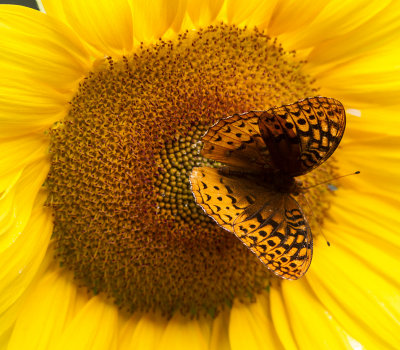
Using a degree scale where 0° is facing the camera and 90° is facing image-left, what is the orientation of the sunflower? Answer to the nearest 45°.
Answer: approximately 0°

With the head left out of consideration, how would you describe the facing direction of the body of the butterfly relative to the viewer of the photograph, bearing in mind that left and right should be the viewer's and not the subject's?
facing to the right of the viewer
